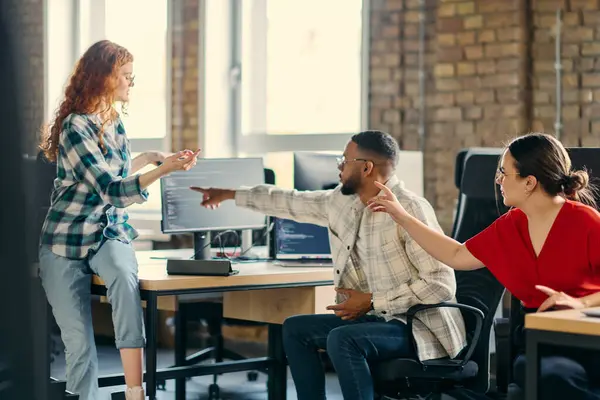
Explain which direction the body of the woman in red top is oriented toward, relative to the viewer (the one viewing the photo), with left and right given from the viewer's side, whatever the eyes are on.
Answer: facing the viewer and to the left of the viewer

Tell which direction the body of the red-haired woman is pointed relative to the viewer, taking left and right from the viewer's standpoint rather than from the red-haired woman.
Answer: facing to the right of the viewer

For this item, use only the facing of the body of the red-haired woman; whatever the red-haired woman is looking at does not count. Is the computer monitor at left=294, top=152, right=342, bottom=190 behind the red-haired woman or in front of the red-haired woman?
in front

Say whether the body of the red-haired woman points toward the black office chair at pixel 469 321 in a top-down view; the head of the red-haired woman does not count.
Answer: yes

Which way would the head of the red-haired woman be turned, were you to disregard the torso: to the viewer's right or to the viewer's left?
to the viewer's right

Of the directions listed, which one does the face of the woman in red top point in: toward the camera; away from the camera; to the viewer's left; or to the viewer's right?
to the viewer's left

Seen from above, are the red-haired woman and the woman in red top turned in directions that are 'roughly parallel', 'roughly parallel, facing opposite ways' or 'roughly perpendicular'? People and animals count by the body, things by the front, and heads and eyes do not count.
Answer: roughly parallel, facing opposite ways

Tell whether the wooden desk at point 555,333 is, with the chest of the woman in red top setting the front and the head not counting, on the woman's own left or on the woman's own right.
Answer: on the woman's own left

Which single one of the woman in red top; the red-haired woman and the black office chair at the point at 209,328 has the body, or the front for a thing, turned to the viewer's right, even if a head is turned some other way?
the red-haired woman
